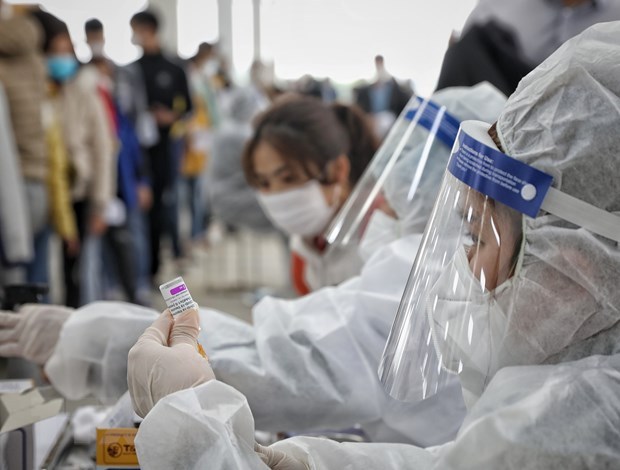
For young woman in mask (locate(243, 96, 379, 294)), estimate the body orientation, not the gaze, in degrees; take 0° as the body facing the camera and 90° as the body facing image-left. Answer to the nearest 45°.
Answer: approximately 45°

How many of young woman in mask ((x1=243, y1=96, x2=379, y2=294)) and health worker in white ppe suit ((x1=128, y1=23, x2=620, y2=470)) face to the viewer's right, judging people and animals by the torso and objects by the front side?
0

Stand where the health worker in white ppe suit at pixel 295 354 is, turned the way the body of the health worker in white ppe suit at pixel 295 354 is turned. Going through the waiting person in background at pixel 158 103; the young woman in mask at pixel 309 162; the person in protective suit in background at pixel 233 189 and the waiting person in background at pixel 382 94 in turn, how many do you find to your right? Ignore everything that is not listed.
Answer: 4

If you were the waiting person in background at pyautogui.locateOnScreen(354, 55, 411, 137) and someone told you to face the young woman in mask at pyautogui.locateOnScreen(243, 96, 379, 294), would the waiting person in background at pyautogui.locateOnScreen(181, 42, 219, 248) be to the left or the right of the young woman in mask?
right

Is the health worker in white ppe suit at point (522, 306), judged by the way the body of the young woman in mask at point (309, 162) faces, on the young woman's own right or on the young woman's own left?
on the young woman's own left

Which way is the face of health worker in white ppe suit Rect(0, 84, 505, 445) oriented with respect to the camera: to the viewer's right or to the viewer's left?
to the viewer's left

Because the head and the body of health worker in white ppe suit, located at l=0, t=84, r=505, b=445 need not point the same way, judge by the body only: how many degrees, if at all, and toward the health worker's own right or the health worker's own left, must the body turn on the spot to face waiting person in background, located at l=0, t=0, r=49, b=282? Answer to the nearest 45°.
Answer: approximately 45° to the health worker's own right

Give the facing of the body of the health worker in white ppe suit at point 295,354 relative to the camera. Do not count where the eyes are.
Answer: to the viewer's left

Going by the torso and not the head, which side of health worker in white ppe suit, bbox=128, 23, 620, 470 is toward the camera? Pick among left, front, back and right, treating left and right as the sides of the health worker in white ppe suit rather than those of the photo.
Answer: left

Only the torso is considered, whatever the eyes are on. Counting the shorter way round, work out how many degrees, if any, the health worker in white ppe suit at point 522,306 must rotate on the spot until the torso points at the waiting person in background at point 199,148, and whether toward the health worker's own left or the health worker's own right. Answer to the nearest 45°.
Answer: approximately 90° to the health worker's own right

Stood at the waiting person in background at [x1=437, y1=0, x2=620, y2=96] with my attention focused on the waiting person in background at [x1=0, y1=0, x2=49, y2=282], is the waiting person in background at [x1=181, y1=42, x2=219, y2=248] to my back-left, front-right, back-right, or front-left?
front-right

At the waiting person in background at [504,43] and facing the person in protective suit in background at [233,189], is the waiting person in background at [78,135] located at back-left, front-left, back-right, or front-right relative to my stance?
front-left
